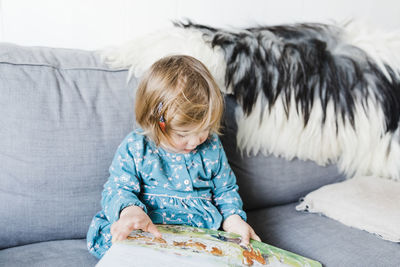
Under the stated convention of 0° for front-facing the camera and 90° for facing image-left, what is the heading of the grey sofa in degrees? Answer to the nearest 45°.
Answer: approximately 0°
